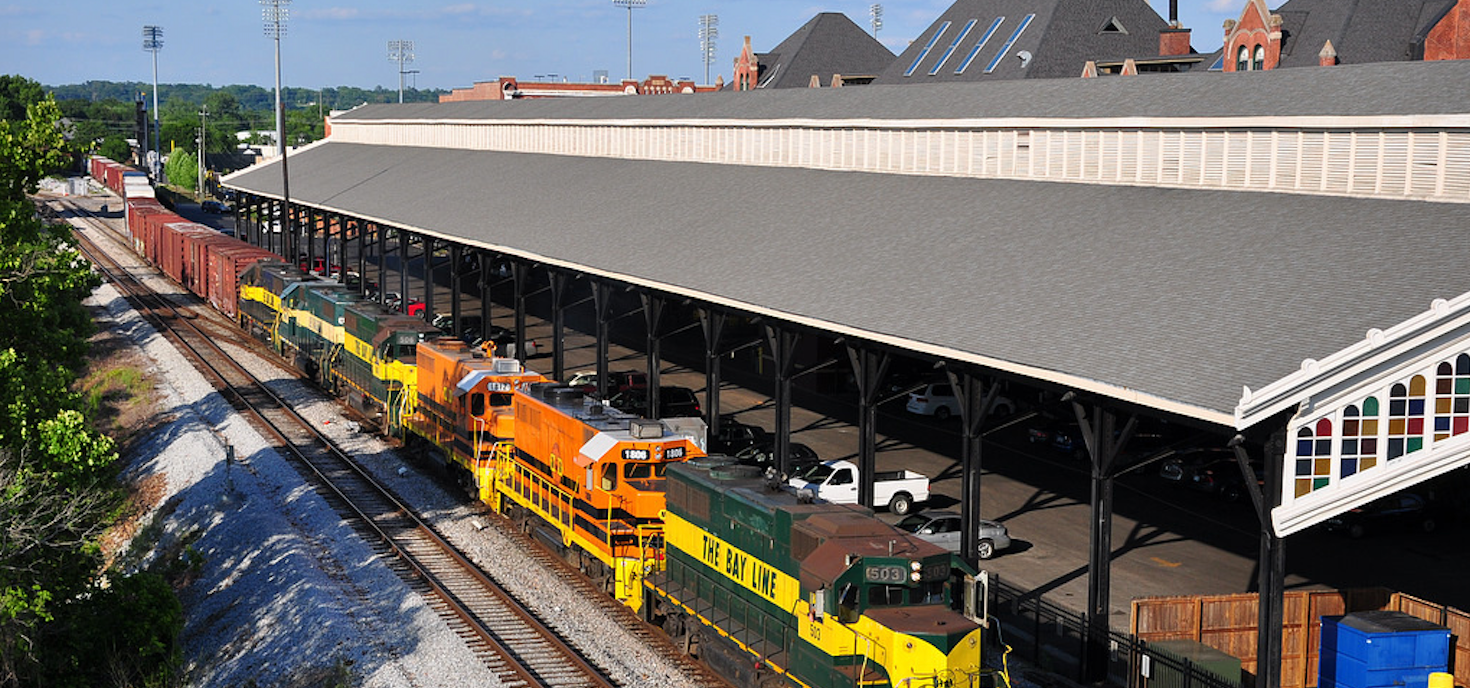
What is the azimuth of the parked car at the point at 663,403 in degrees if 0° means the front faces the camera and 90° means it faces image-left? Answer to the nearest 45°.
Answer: approximately 90°

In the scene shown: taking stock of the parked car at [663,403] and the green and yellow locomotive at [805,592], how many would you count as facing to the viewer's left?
1

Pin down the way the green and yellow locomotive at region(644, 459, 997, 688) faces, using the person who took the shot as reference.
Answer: facing the viewer and to the right of the viewer

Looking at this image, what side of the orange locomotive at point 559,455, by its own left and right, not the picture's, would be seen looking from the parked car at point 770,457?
left

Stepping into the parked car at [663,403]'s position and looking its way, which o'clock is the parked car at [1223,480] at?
the parked car at [1223,480] is roughly at 7 o'clock from the parked car at [663,403].

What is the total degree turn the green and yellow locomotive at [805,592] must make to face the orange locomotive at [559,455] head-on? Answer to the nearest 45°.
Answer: approximately 180°

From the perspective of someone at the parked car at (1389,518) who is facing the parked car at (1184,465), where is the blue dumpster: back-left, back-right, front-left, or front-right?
back-left

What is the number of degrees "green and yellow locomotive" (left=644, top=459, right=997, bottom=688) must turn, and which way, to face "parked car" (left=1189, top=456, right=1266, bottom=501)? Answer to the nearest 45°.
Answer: approximately 90° to its left

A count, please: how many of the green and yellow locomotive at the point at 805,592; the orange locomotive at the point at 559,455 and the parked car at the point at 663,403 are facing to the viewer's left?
1

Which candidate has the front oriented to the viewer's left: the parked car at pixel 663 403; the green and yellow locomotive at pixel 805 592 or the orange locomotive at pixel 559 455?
the parked car

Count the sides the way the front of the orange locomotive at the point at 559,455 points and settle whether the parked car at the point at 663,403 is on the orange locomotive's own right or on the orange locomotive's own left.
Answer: on the orange locomotive's own left

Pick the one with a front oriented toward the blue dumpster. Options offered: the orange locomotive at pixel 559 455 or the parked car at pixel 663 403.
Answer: the orange locomotive

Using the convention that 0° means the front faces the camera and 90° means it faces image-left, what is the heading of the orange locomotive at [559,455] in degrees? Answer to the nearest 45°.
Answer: approximately 315°
